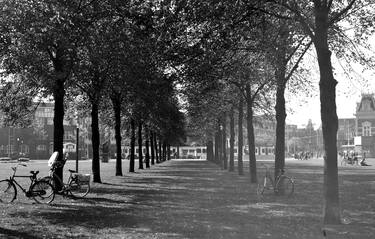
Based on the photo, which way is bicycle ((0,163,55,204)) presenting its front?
to the viewer's left

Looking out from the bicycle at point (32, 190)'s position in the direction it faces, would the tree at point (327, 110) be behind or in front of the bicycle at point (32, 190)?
behind

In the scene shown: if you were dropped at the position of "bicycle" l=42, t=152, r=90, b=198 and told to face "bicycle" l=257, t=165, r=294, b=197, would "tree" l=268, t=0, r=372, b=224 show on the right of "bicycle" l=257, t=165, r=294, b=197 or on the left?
right

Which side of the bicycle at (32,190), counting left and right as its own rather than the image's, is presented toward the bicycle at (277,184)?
back

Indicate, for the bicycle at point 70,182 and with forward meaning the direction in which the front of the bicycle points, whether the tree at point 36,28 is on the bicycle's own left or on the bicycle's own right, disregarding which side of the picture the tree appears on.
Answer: on the bicycle's own left
